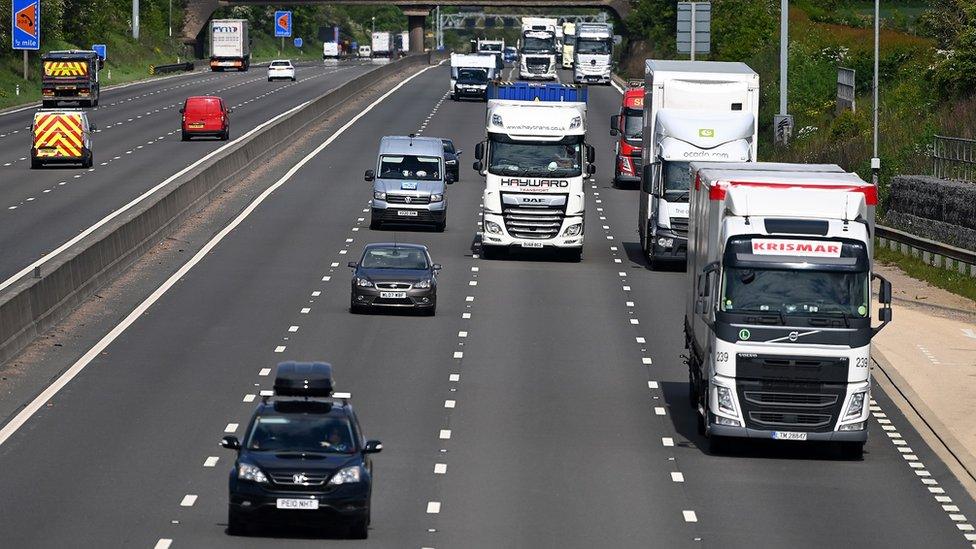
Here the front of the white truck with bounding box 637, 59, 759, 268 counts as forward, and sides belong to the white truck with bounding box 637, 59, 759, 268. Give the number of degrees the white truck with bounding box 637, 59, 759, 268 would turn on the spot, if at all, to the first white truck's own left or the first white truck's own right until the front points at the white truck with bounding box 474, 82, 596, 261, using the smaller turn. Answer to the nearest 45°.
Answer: approximately 90° to the first white truck's own right

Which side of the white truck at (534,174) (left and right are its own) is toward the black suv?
front

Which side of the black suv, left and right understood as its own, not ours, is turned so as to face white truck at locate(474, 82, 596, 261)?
back

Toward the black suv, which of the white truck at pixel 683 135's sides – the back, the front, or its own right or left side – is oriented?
front

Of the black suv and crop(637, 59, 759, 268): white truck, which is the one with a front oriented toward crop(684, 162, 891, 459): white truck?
crop(637, 59, 759, 268): white truck

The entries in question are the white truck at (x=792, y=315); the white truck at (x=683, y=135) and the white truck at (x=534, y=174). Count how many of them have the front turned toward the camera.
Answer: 3

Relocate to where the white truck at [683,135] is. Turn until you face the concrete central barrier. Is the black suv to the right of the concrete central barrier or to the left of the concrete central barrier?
left

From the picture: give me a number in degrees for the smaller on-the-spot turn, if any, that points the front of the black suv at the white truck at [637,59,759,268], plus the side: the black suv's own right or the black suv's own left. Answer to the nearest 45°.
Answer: approximately 180°

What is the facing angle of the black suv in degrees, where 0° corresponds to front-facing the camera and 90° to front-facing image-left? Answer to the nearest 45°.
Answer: approximately 0°
